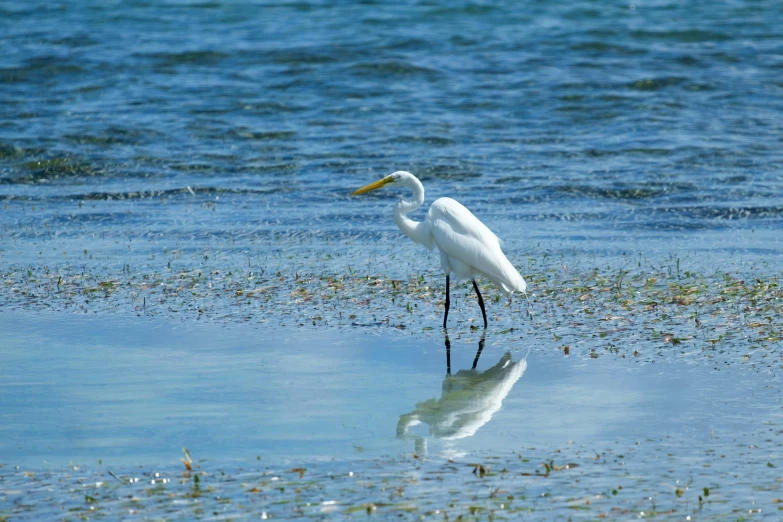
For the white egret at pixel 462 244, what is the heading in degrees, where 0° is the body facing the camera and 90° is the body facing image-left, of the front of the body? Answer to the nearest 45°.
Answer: approximately 90°
